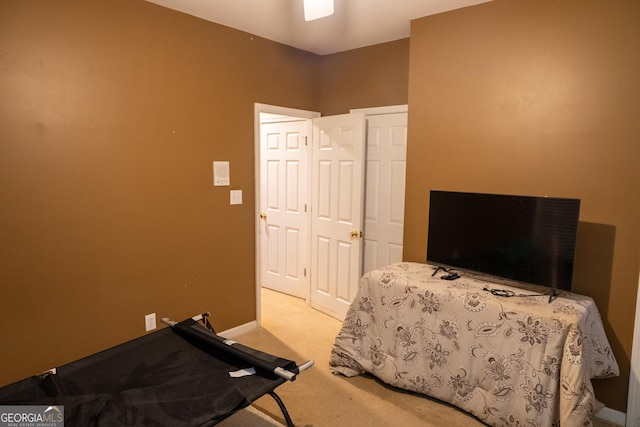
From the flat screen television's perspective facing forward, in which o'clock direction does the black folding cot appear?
The black folding cot is roughly at 12 o'clock from the flat screen television.

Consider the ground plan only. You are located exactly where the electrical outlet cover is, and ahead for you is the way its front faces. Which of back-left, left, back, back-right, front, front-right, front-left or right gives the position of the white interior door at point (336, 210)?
front-left

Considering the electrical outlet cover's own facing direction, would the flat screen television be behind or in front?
in front

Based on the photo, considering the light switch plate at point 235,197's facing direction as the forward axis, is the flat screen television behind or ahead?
ahead

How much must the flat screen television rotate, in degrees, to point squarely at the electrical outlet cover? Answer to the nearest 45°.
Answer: approximately 45° to its right

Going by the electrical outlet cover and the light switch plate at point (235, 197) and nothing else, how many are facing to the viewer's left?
0

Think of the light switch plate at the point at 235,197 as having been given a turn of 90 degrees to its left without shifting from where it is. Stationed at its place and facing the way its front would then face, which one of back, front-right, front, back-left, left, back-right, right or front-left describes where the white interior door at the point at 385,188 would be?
front-right

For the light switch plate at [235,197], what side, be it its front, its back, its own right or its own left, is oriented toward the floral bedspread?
front

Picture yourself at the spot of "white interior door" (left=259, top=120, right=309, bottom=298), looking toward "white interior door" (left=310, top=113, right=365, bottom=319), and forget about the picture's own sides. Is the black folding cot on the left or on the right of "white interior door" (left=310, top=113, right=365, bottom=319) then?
right

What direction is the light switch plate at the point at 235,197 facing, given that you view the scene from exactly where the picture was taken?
facing the viewer and to the right of the viewer

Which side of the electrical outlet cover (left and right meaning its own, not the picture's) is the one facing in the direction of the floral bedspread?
front

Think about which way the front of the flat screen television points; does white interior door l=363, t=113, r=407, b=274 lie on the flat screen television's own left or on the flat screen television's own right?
on the flat screen television's own right

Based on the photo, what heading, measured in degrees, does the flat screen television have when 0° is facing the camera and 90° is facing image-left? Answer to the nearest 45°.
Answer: approximately 45°
